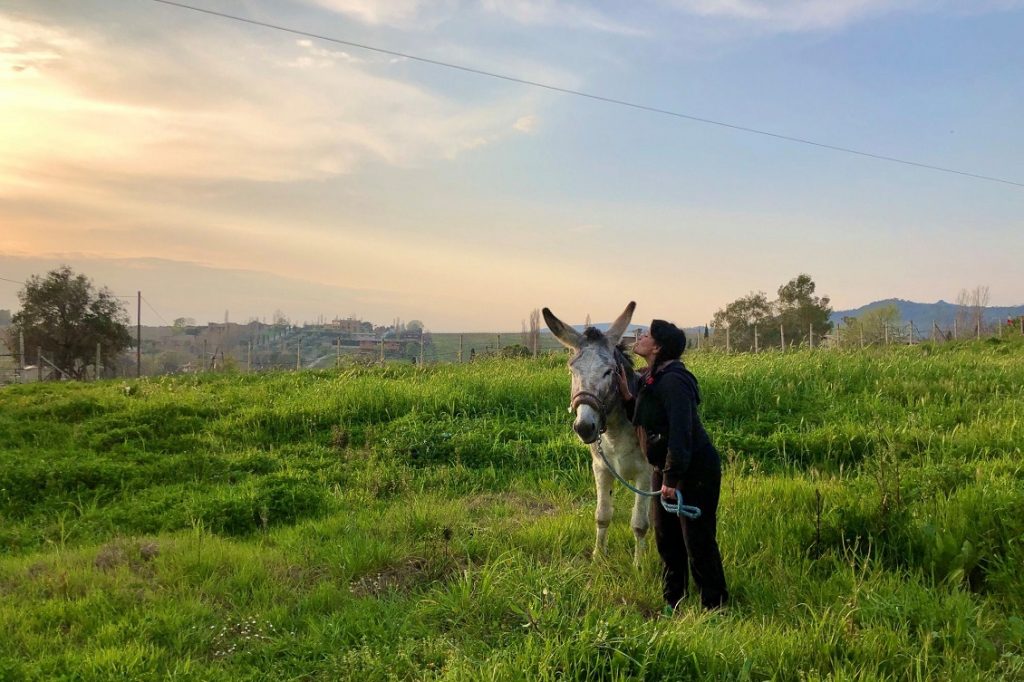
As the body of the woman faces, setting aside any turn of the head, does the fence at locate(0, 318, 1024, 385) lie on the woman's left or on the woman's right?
on the woman's right

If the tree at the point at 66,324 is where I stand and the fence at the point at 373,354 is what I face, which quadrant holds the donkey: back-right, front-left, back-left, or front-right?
front-right

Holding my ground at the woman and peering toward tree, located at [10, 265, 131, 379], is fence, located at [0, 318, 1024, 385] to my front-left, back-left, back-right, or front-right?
front-right

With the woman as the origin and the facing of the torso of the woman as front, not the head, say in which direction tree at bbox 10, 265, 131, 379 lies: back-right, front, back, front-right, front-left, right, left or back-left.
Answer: front-right

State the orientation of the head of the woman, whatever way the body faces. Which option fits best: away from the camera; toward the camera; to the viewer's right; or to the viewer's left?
to the viewer's left

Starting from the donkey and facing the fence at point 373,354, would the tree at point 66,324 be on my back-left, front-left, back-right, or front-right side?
front-left

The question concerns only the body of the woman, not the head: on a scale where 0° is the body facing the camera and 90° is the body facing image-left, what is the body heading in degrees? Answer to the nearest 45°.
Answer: approximately 90°

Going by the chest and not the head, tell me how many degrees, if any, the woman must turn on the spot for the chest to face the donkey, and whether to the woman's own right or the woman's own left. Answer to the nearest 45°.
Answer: approximately 45° to the woman's own right
